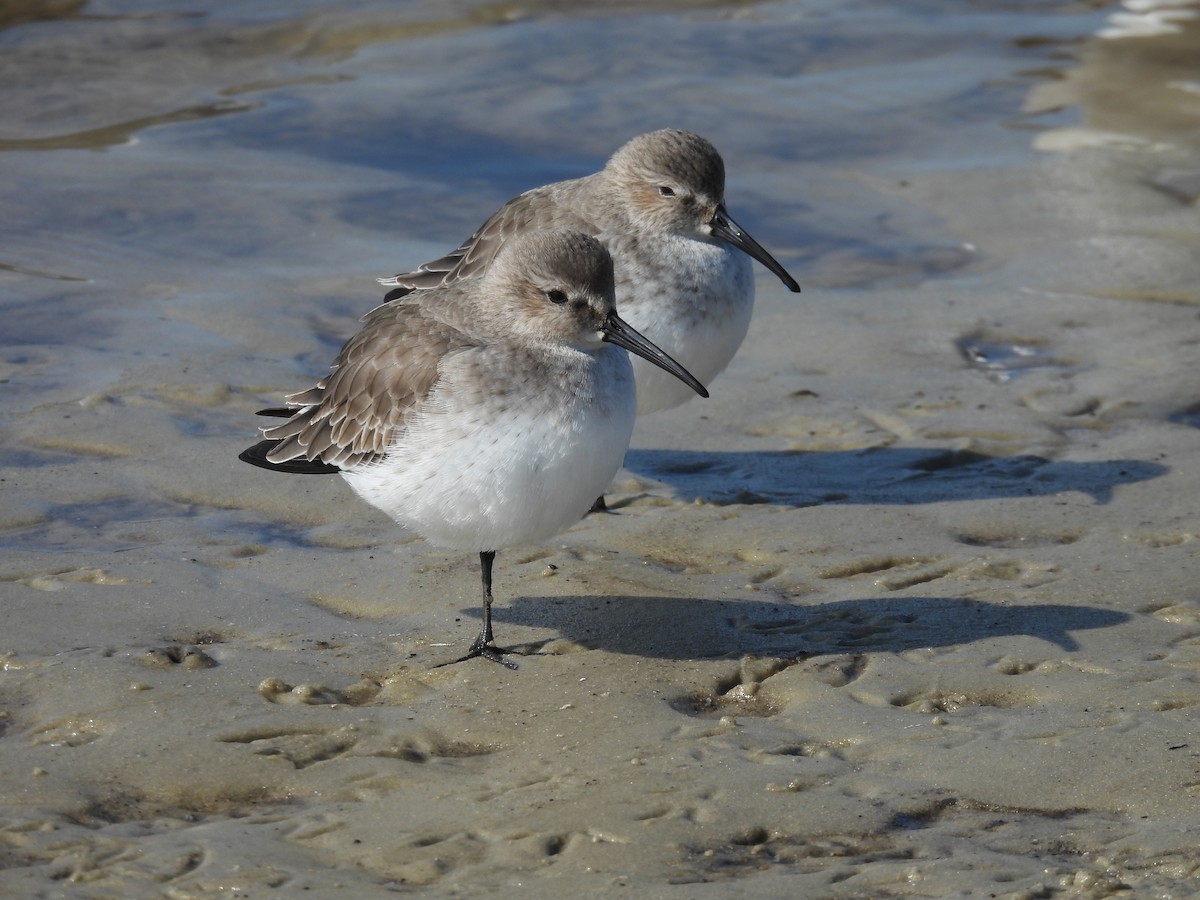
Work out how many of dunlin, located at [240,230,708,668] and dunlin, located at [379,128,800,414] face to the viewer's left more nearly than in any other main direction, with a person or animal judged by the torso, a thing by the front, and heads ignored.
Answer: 0

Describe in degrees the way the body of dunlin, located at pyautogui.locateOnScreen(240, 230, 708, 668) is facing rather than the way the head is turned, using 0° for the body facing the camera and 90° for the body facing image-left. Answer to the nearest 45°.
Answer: approximately 315°

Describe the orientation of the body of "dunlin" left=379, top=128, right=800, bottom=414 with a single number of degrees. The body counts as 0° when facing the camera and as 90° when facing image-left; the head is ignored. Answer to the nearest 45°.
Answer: approximately 315°

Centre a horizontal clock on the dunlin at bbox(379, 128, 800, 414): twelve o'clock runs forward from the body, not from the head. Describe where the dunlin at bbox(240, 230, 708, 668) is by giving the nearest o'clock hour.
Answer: the dunlin at bbox(240, 230, 708, 668) is roughly at 2 o'clock from the dunlin at bbox(379, 128, 800, 414).

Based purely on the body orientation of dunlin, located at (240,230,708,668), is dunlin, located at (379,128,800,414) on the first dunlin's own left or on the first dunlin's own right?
on the first dunlin's own left
